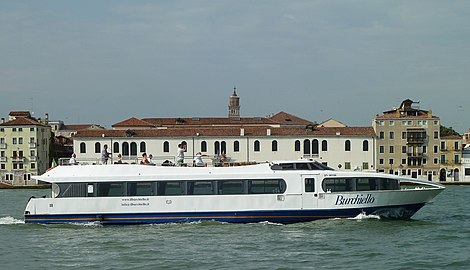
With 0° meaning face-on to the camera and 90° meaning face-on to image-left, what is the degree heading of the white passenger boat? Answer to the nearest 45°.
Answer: approximately 270°
